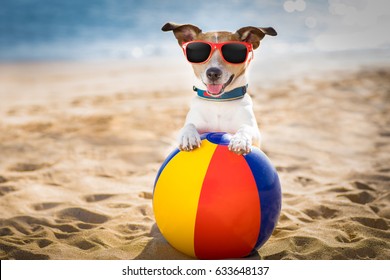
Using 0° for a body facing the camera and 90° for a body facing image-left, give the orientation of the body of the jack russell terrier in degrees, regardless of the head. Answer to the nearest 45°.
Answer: approximately 0°
